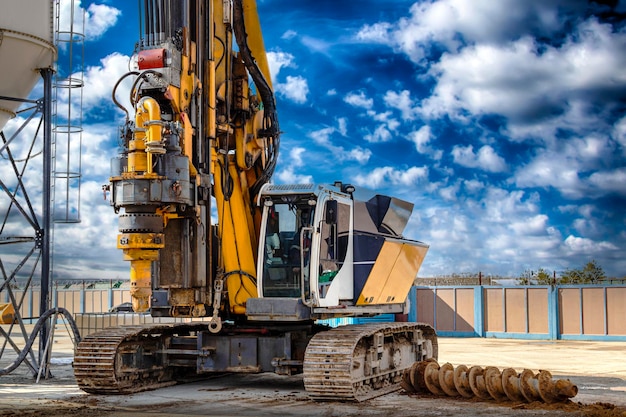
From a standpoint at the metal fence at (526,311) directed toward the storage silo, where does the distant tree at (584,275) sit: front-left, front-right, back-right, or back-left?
back-right

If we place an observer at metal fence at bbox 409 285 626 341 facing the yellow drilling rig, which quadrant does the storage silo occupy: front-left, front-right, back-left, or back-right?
front-right

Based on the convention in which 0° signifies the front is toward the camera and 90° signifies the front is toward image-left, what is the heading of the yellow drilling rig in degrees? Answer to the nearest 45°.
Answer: approximately 45°

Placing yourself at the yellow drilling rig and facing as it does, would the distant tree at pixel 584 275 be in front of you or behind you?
behind

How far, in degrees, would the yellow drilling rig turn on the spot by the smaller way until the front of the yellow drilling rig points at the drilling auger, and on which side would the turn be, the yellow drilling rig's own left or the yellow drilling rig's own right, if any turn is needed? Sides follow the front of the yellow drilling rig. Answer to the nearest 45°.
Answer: approximately 135° to the yellow drilling rig's own left
